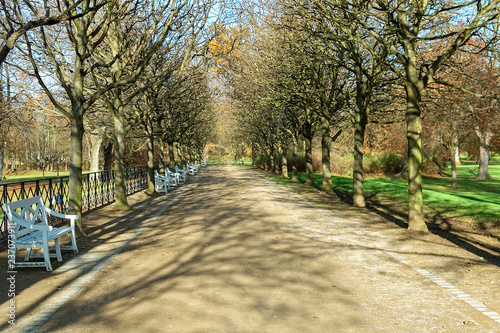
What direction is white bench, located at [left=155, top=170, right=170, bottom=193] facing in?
to the viewer's right
